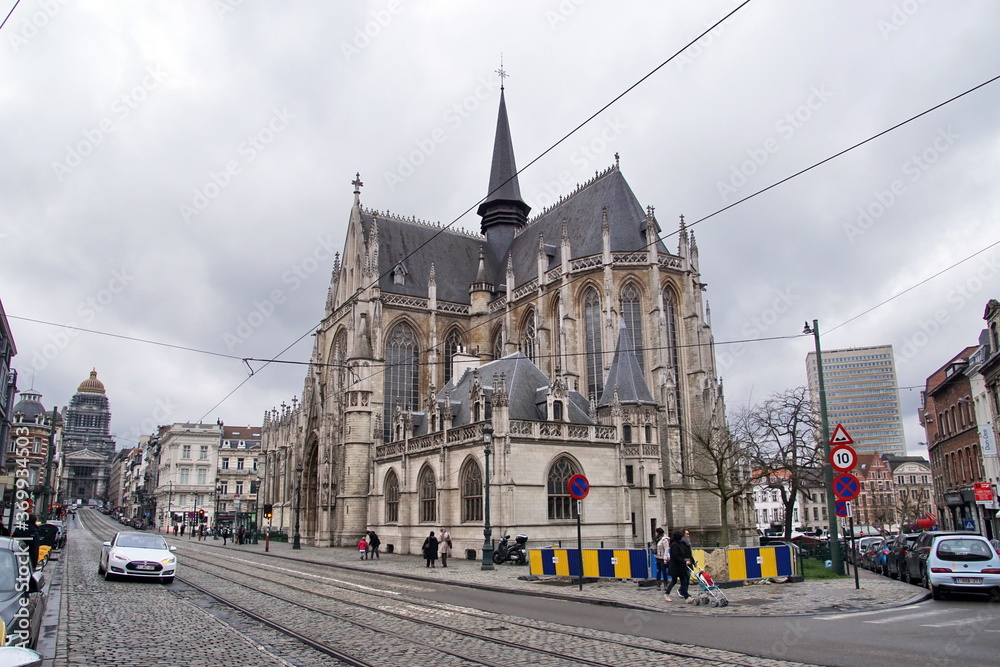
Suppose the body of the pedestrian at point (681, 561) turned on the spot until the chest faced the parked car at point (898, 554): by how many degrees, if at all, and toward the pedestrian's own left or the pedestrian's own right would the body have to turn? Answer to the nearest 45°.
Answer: approximately 45° to the pedestrian's own left

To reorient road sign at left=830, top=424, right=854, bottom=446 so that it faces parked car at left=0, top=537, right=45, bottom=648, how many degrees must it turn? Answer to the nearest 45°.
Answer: approximately 45° to its right

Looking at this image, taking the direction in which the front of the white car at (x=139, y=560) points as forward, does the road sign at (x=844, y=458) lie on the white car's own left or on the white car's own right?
on the white car's own left

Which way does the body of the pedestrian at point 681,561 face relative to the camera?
to the viewer's right

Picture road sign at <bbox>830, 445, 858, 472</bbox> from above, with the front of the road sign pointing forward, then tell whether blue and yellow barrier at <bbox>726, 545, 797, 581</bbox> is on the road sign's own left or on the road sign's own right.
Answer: on the road sign's own right

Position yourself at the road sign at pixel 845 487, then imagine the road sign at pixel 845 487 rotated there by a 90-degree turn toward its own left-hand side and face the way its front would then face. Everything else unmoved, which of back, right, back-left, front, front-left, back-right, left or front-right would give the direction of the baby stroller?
back-right

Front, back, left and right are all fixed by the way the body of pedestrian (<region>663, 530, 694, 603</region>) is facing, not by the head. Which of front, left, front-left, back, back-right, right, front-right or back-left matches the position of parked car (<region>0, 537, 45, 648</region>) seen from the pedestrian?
back-right

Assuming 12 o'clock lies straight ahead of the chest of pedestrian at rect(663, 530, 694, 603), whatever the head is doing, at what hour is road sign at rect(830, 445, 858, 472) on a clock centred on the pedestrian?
The road sign is roughly at 11 o'clock from the pedestrian.

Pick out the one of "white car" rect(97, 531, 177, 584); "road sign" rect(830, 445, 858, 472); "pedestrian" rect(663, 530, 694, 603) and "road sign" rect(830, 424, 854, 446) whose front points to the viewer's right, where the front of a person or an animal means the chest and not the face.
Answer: the pedestrian

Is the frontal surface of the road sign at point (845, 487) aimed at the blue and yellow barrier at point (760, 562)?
no

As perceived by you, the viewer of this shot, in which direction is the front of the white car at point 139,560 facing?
facing the viewer

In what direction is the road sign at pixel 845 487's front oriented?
toward the camera

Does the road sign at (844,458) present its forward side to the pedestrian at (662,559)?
no
